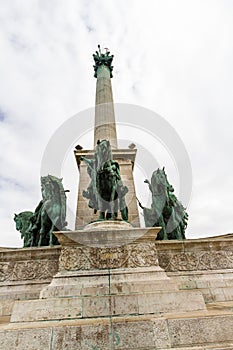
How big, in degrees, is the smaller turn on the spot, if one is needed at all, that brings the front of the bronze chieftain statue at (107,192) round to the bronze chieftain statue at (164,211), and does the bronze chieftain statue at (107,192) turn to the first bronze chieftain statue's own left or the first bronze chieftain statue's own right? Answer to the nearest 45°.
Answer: approximately 135° to the first bronze chieftain statue's own left

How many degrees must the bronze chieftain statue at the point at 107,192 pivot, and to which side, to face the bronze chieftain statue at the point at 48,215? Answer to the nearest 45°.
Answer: approximately 135° to its right

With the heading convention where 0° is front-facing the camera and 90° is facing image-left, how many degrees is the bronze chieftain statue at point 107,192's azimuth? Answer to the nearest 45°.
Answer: approximately 0°
